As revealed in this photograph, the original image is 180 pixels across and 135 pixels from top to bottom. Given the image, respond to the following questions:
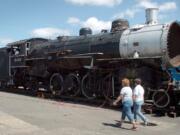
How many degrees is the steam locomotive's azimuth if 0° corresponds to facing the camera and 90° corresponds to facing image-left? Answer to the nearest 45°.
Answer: approximately 315°
